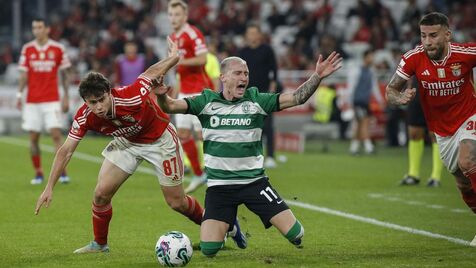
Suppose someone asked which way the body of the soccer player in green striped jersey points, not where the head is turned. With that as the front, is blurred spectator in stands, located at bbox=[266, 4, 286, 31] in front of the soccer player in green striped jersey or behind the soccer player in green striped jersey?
behind

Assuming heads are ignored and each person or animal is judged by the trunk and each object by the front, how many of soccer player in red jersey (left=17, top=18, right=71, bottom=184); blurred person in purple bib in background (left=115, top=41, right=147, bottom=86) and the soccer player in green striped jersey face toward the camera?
3

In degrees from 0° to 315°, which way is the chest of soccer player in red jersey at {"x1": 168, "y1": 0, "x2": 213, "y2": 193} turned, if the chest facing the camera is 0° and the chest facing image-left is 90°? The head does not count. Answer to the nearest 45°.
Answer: approximately 45°

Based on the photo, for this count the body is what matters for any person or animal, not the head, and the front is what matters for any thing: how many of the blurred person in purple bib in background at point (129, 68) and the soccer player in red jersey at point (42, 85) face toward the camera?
2

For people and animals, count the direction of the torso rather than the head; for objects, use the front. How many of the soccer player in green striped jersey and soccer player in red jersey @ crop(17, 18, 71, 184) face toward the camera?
2

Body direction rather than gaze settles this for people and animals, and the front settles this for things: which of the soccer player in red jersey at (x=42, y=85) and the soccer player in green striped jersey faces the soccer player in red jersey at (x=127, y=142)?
the soccer player in red jersey at (x=42, y=85)

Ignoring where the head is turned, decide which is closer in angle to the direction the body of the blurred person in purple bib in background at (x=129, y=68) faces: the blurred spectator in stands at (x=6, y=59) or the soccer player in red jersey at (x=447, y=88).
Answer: the soccer player in red jersey

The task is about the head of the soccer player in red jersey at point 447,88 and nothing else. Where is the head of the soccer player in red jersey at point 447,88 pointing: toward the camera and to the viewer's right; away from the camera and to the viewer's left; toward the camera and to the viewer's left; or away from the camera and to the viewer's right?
toward the camera and to the viewer's left

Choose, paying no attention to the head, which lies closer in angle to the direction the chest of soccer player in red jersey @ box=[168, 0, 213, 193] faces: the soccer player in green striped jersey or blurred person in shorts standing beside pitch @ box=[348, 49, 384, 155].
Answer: the soccer player in green striped jersey

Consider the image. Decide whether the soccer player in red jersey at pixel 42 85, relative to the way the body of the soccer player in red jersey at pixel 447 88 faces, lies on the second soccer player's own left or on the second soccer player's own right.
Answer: on the second soccer player's own right
